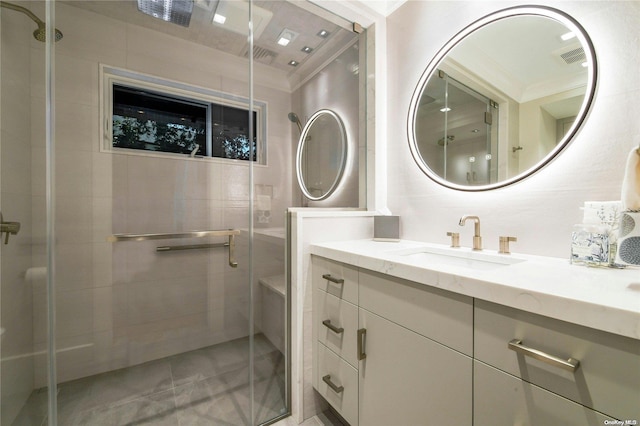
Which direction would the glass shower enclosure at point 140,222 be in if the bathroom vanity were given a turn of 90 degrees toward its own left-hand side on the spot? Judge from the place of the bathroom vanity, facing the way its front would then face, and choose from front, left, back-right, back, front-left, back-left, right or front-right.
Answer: back-right

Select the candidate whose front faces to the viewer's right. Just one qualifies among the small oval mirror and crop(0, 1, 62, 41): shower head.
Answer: the shower head

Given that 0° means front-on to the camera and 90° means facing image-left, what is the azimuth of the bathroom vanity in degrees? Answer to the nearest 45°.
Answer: approximately 45°

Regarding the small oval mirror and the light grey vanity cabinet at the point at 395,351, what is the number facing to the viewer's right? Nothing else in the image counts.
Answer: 0

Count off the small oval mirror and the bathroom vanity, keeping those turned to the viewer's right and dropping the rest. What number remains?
0

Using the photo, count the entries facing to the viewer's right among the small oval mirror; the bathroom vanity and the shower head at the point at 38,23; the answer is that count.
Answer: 1

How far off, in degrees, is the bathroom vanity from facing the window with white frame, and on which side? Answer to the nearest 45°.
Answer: approximately 45° to its right

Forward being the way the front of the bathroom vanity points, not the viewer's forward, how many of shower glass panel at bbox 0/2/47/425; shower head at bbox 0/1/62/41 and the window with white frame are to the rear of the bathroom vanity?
0

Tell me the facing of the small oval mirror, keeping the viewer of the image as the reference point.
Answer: facing the viewer and to the left of the viewer

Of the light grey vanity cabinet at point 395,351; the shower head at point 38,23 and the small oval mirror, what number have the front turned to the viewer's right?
1

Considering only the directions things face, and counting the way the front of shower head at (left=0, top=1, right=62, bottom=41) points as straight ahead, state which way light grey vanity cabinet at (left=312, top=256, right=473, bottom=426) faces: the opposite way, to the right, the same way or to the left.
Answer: the opposite way

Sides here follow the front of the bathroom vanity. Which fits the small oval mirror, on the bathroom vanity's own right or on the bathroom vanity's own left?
on the bathroom vanity's own right

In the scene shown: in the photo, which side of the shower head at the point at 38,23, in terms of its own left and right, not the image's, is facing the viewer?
right
